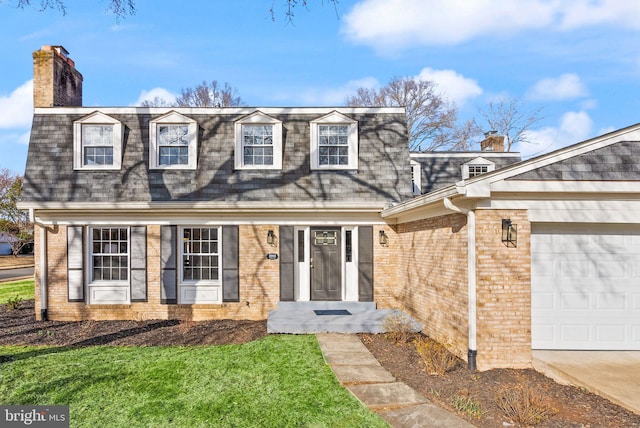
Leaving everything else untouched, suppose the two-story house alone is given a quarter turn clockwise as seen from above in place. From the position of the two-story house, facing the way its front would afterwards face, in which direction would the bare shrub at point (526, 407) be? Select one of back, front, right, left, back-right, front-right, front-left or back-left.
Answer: back-left

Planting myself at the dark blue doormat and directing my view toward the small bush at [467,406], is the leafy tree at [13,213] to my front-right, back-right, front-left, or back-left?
back-right

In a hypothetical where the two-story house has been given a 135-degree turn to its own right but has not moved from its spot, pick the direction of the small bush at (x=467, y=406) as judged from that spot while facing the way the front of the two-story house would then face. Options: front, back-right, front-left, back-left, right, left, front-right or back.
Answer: back

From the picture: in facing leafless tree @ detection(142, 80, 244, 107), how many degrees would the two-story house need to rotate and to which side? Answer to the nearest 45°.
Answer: approximately 180°

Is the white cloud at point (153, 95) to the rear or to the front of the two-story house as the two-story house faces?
to the rear

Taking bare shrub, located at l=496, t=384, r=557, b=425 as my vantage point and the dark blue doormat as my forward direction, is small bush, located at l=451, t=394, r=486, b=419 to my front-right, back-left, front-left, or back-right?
front-left

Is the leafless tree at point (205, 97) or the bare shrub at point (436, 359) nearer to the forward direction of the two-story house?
the bare shrub

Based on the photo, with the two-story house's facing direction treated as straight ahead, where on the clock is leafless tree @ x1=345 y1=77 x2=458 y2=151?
The leafless tree is roughly at 7 o'clock from the two-story house.

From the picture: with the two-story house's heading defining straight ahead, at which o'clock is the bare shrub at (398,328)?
The bare shrub is roughly at 10 o'clock from the two-story house.

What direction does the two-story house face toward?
toward the camera

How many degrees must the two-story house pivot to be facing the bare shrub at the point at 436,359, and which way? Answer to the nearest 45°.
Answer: approximately 45° to its left
